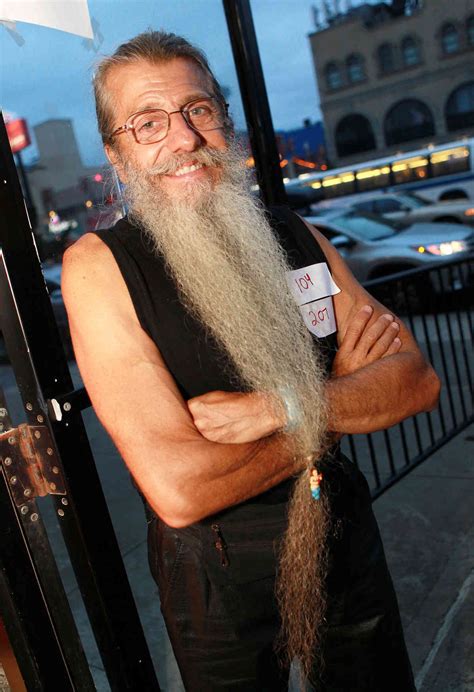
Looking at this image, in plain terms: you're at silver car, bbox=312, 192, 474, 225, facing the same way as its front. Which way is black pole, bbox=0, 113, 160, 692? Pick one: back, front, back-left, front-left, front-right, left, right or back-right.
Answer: right

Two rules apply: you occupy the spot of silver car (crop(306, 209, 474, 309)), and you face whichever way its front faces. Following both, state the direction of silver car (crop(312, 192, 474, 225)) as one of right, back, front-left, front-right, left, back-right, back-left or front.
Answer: back-left

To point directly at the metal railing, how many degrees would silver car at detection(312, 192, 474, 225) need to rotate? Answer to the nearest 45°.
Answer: approximately 90° to its right

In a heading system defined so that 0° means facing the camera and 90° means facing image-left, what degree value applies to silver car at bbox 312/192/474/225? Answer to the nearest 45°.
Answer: approximately 270°

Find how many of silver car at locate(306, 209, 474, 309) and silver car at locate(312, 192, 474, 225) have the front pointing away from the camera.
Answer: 0

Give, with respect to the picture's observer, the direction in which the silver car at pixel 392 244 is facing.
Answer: facing the viewer and to the right of the viewer

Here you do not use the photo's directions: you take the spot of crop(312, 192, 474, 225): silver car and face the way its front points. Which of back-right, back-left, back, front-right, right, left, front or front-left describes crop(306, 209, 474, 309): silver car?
right

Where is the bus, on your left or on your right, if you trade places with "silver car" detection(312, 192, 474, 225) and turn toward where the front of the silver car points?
on your left
